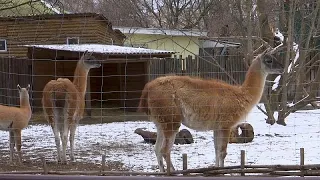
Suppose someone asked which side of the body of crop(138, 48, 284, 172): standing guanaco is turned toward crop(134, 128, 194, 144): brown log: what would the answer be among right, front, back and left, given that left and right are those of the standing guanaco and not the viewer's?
left

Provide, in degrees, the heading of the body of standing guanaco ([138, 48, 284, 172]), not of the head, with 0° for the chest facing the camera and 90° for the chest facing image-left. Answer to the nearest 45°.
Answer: approximately 270°

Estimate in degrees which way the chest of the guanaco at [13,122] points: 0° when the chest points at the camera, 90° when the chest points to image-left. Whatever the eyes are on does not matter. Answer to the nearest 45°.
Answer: approximately 270°

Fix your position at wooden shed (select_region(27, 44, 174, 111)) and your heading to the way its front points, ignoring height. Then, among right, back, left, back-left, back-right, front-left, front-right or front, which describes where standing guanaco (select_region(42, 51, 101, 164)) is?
front

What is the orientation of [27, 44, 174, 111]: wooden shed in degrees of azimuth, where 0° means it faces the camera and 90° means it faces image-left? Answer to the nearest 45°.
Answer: approximately 0°

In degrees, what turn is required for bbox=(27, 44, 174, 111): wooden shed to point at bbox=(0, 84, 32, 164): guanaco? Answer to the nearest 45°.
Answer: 0° — it already faces it

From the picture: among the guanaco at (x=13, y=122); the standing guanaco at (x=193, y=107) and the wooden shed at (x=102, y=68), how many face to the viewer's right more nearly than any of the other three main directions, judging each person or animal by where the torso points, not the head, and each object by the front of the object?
2

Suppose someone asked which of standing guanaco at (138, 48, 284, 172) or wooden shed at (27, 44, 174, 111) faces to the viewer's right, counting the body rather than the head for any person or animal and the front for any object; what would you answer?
the standing guanaco

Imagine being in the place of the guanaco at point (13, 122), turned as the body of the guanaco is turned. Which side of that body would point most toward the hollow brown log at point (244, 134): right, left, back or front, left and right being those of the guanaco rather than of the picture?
front
